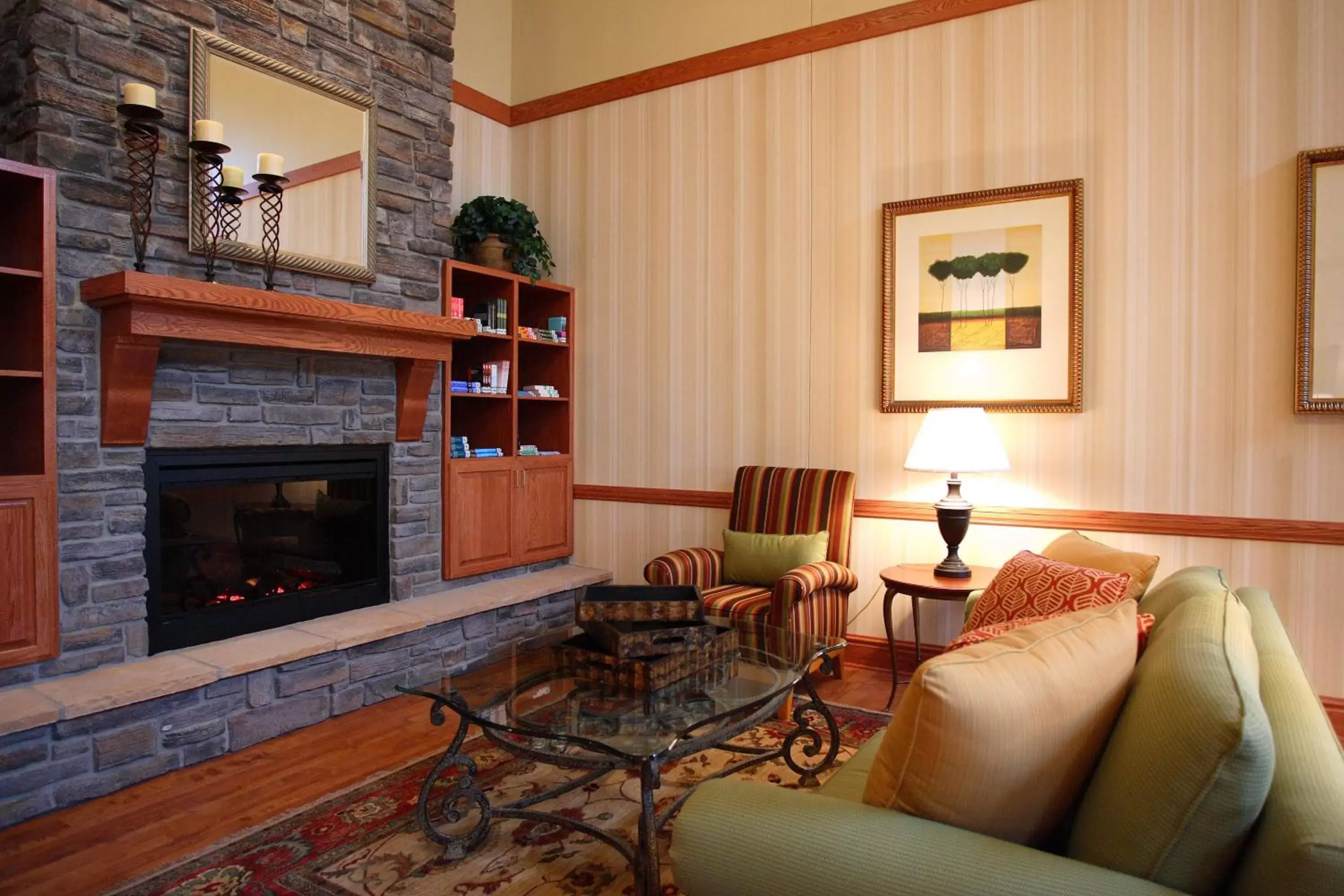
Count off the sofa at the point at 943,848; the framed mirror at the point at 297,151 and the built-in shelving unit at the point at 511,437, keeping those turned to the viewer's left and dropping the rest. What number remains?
1

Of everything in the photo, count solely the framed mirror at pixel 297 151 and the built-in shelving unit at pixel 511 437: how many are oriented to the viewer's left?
0

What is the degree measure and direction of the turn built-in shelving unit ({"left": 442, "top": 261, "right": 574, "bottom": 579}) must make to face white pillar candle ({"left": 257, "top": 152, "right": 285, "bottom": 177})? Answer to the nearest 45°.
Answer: approximately 90° to its right

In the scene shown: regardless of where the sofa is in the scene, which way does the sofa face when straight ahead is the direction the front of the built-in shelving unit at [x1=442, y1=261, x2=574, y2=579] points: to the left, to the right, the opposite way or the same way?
the opposite way

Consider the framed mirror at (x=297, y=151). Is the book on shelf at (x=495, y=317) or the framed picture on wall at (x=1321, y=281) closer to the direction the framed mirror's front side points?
the framed picture on wall

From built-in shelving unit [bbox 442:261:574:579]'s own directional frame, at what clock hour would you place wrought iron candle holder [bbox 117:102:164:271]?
The wrought iron candle holder is roughly at 3 o'clock from the built-in shelving unit.

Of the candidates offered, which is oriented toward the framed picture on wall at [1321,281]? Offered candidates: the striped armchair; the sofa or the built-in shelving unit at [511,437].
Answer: the built-in shelving unit

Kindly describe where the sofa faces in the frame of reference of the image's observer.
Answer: facing to the left of the viewer

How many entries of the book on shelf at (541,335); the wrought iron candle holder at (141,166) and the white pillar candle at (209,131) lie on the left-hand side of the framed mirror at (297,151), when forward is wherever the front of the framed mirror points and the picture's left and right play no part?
1

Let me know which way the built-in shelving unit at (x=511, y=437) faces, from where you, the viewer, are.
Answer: facing the viewer and to the right of the viewer

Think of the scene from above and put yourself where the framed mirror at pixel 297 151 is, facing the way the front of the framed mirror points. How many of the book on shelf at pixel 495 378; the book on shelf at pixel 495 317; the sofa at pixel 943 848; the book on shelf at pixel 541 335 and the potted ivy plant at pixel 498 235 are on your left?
4

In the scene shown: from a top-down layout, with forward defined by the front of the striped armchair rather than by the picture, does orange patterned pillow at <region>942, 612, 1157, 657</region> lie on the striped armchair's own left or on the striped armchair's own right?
on the striped armchair's own left

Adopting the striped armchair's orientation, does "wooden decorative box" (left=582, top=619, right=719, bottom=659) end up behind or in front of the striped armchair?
in front

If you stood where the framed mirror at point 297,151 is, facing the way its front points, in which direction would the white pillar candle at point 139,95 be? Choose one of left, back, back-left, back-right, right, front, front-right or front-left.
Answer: right

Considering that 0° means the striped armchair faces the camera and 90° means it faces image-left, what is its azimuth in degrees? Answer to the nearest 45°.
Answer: approximately 45°
